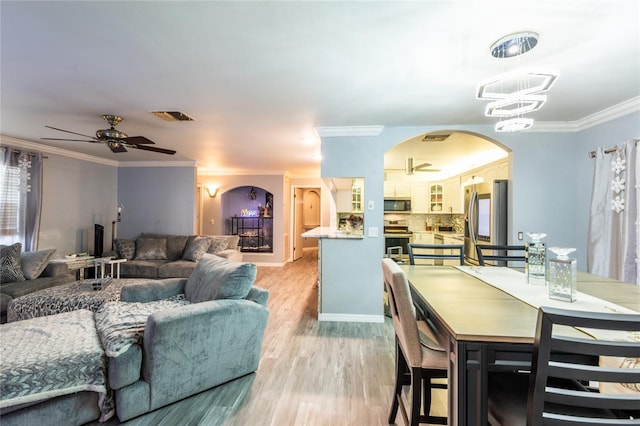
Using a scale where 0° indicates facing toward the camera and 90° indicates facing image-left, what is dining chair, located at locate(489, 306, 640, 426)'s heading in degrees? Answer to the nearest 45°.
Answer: approximately 135°

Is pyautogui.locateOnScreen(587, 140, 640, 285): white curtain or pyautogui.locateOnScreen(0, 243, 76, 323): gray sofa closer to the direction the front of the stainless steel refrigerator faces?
the gray sofa

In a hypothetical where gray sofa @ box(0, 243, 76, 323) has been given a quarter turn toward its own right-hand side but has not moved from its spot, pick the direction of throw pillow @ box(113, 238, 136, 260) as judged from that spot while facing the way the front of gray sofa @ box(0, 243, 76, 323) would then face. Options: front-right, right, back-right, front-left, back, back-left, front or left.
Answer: back

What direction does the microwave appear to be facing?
toward the camera

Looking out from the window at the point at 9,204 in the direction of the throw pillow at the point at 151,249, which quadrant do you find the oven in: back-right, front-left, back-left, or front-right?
front-right

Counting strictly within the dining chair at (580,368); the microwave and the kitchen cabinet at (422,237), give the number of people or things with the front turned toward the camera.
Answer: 2

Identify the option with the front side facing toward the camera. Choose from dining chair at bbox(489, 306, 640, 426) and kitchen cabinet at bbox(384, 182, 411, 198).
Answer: the kitchen cabinet

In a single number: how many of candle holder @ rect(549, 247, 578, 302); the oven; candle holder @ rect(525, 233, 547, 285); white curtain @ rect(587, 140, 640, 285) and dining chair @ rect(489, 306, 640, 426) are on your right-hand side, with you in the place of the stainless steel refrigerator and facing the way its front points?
1

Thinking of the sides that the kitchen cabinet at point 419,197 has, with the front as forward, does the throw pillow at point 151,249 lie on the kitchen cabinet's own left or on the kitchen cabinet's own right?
on the kitchen cabinet's own right

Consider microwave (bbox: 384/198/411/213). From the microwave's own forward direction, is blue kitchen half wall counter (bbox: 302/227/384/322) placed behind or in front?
in front

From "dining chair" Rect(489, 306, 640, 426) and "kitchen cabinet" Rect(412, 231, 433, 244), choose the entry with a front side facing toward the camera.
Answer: the kitchen cabinet

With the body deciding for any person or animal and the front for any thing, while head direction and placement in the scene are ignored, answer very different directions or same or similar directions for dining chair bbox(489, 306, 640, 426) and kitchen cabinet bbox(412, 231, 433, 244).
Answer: very different directions

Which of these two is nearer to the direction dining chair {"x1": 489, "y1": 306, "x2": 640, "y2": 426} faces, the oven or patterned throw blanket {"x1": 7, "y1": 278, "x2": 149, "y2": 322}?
the oven

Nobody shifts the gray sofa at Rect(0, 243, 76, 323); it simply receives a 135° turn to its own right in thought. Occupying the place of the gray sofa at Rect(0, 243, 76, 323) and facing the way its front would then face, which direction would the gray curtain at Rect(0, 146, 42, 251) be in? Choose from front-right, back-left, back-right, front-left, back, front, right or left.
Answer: right

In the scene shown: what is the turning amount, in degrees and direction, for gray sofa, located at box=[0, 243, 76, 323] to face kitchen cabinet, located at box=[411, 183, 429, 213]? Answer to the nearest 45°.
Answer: approximately 45° to its left

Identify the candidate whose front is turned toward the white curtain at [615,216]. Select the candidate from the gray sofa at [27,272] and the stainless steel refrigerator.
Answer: the gray sofa
